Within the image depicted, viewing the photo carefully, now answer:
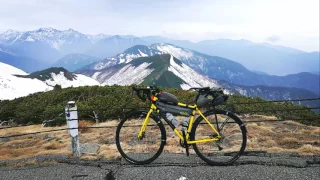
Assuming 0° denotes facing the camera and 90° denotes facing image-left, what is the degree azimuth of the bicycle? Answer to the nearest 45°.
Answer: approximately 90°
